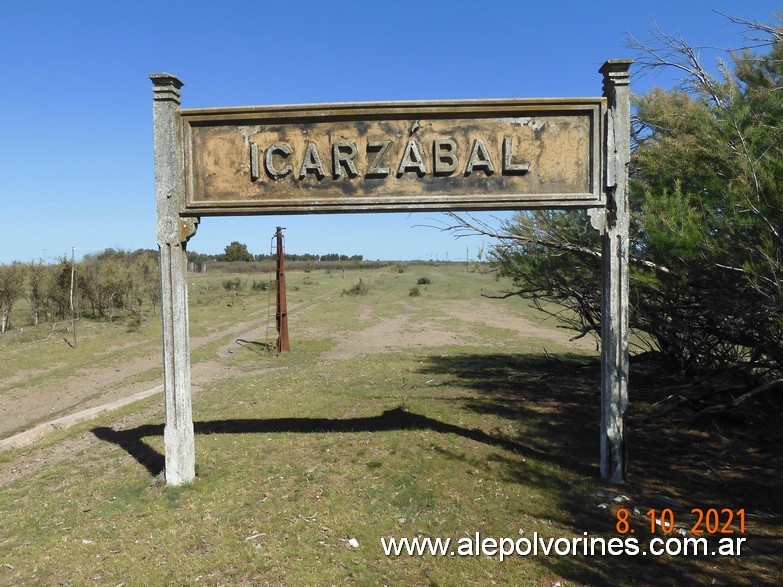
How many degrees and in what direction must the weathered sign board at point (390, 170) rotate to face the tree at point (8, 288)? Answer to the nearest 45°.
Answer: approximately 135° to its right

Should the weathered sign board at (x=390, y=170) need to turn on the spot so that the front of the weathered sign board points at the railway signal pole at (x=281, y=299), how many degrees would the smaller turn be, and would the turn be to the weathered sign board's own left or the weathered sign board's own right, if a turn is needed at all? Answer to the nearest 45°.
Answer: approximately 180°

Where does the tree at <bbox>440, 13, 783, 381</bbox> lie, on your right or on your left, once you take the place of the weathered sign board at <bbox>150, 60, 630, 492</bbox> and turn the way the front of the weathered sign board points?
on your left

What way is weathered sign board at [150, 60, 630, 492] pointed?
toward the camera

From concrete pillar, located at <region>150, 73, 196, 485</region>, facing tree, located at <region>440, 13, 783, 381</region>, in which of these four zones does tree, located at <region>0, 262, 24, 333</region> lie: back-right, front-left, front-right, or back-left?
back-left
